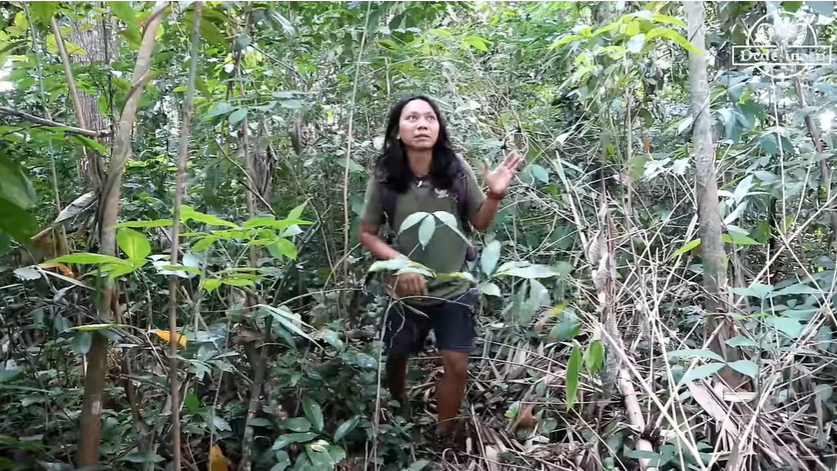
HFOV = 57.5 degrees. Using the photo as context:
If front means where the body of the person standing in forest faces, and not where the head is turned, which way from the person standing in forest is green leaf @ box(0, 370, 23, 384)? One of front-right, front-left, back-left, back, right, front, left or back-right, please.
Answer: front-right

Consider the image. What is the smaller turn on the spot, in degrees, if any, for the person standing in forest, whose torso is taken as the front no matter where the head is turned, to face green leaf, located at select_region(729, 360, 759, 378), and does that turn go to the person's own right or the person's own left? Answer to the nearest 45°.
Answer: approximately 45° to the person's own left

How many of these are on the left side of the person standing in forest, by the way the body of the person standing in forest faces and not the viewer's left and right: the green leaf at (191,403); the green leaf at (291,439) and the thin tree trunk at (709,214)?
1

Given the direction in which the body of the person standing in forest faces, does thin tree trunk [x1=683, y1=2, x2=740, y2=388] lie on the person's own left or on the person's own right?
on the person's own left

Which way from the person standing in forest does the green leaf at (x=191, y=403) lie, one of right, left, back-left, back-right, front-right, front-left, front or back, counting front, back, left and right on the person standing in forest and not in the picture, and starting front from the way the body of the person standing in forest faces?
front-right

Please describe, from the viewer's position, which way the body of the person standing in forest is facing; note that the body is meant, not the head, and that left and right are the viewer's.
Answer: facing the viewer
